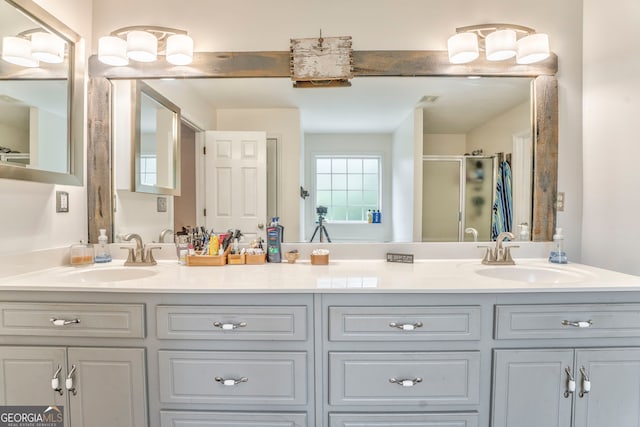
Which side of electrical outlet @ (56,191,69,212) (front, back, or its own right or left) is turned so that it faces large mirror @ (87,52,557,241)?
front

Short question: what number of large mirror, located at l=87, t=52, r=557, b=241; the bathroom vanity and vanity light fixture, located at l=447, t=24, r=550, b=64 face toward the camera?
3

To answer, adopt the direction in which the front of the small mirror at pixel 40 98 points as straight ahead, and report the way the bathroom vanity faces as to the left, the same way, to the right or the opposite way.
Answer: to the right

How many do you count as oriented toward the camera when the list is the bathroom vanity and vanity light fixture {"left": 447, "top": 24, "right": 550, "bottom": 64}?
2

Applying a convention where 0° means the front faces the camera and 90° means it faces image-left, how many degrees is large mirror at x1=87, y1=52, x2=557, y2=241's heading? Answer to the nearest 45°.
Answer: approximately 0°

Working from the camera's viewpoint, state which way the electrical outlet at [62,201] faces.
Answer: facing the viewer and to the right of the viewer

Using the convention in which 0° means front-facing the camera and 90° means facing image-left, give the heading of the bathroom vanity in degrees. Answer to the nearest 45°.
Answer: approximately 0°

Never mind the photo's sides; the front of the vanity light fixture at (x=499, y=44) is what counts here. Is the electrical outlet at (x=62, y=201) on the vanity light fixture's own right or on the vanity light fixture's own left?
on the vanity light fixture's own right
